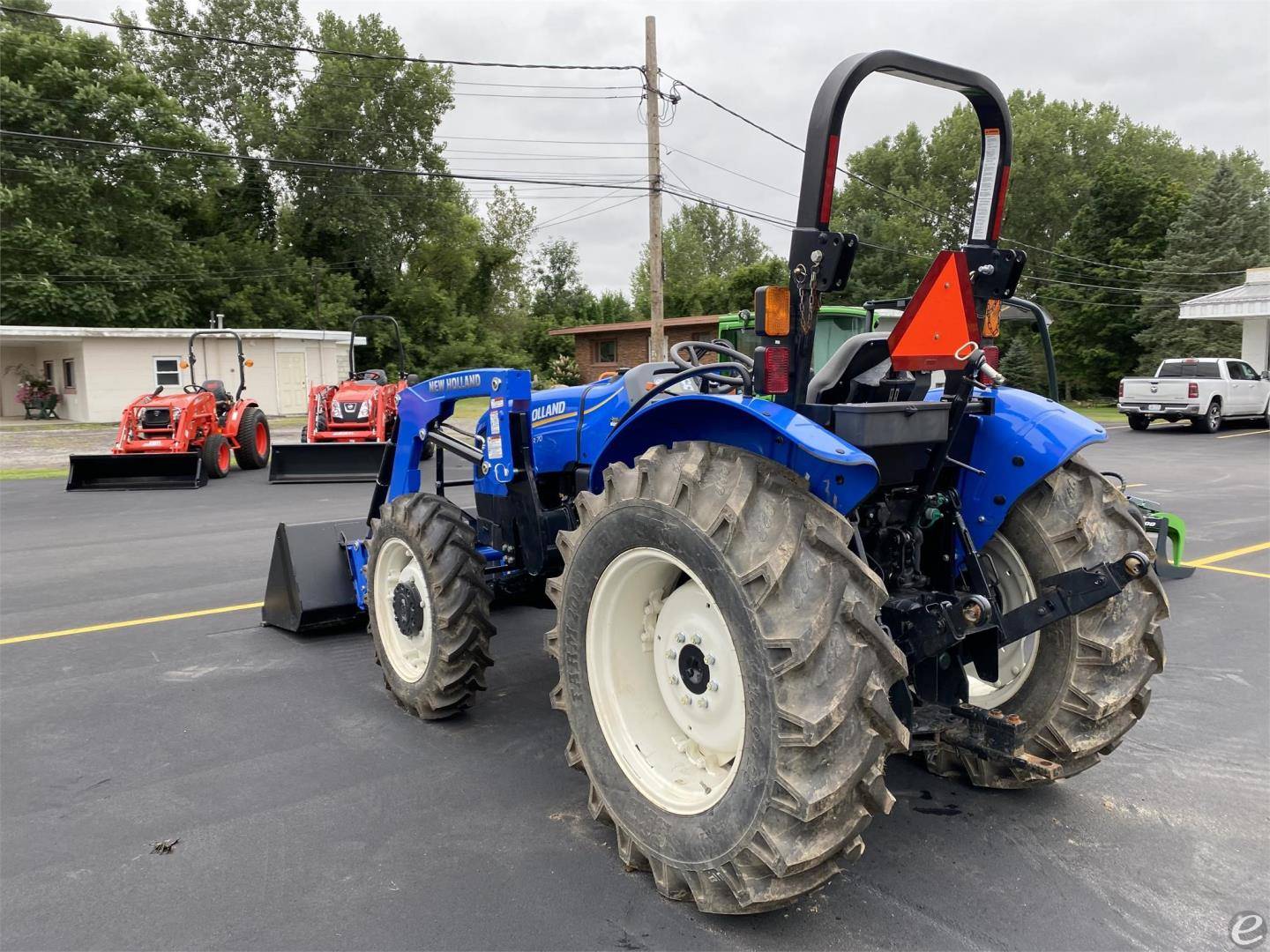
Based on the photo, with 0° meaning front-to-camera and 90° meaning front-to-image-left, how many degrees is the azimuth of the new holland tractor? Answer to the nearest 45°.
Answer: approximately 135°

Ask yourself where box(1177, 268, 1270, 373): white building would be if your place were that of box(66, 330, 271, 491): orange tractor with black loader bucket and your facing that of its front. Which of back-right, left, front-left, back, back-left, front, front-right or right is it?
back-left

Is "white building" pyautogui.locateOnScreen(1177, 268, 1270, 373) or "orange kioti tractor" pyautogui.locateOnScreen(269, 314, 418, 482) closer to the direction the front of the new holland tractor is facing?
the orange kioti tractor

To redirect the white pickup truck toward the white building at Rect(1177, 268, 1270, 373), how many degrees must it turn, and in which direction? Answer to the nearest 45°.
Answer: approximately 45° to its left

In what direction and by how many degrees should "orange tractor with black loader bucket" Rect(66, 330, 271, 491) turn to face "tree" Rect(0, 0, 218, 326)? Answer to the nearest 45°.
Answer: approximately 135° to its right

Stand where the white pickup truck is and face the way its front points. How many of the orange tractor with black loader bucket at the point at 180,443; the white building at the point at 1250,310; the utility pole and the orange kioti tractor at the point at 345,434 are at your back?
3

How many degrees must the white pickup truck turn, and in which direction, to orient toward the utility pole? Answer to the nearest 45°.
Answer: approximately 180°

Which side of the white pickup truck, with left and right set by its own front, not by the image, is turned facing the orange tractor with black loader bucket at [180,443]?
back

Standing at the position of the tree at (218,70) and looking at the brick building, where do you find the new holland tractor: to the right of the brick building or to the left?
right

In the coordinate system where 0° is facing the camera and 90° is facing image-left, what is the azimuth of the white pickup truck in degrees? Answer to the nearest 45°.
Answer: approximately 225°

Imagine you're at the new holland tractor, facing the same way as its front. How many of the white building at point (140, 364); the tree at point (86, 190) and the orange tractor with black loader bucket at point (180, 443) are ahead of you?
3

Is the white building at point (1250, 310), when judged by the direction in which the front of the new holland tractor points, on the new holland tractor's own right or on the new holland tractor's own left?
on the new holland tractor's own right

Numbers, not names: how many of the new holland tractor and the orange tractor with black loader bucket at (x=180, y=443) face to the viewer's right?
0

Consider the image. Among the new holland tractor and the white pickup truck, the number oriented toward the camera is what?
0

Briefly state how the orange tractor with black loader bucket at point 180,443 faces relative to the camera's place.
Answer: facing the viewer and to the left of the viewer

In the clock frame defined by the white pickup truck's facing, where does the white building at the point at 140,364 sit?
The white building is roughly at 7 o'clock from the white pickup truck.

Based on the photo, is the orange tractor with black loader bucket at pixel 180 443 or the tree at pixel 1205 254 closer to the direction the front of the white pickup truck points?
the tree
